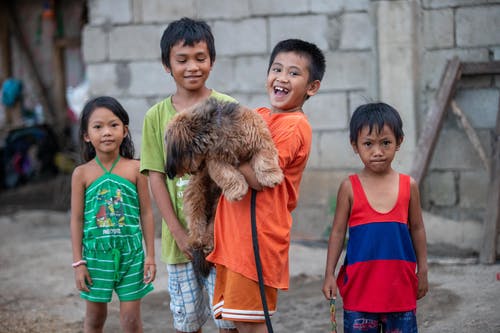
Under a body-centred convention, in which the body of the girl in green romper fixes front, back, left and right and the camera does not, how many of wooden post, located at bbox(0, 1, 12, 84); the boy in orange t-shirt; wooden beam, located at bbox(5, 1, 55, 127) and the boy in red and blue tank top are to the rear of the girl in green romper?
2

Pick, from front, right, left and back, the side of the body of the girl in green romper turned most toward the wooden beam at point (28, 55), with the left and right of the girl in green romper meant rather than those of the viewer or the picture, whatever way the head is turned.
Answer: back

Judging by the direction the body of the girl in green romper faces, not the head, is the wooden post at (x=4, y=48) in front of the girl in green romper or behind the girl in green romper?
behind

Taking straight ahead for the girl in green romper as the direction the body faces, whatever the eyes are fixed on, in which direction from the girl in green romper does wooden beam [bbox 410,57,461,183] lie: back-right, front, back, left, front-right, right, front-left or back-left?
back-left

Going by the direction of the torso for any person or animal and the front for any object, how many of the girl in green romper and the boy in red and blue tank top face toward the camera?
2

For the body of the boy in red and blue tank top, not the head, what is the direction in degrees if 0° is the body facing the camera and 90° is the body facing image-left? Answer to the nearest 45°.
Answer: approximately 0°

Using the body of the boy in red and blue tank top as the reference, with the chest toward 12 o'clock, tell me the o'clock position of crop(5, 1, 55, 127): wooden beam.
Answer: The wooden beam is roughly at 5 o'clock from the boy in red and blue tank top.
